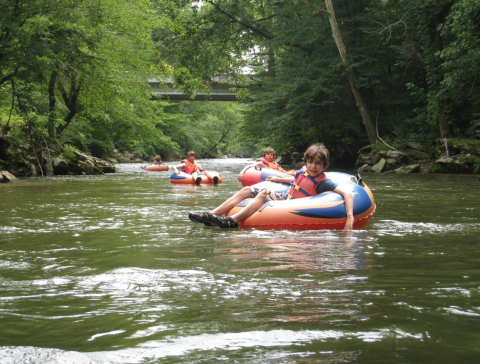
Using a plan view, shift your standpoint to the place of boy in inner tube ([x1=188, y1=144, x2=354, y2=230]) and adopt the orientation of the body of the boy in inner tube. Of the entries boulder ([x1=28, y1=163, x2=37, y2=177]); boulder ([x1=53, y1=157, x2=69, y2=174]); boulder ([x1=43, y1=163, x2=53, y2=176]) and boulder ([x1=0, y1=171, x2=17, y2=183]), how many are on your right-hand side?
4

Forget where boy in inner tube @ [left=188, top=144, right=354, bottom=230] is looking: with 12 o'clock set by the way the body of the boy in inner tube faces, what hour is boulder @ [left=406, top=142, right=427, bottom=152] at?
The boulder is roughly at 5 o'clock from the boy in inner tube.

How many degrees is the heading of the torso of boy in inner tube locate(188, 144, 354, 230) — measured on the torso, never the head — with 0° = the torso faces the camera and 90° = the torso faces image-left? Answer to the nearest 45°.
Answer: approximately 45°

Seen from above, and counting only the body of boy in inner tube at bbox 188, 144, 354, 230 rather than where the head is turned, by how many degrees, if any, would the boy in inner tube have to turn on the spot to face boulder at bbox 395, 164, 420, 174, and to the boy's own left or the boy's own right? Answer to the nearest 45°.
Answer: approximately 135° to the boy's own right

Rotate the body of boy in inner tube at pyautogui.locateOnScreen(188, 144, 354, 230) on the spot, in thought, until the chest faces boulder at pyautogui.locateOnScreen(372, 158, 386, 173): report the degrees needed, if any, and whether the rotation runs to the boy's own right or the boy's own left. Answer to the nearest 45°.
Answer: approximately 135° to the boy's own right

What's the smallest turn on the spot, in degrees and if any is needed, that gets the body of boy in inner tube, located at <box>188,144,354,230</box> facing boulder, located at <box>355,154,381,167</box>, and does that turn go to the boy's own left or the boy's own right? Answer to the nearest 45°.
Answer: approximately 135° to the boy's own right

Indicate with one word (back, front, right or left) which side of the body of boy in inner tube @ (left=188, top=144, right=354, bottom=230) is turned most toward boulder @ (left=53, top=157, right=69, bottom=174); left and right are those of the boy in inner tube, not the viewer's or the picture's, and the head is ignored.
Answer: right

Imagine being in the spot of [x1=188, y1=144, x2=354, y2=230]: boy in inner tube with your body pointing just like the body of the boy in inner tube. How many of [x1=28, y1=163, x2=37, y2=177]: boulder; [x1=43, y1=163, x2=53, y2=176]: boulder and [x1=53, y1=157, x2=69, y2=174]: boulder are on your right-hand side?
3

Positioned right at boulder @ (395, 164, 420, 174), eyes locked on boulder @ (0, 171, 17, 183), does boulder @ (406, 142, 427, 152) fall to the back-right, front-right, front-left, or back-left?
back-right

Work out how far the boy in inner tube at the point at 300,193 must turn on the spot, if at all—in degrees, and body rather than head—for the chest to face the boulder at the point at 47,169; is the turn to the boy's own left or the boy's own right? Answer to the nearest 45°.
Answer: approximately 90° to the boy's own right

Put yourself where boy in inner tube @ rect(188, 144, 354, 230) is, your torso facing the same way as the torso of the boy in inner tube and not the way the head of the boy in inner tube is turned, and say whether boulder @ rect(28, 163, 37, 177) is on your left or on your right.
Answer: on your right

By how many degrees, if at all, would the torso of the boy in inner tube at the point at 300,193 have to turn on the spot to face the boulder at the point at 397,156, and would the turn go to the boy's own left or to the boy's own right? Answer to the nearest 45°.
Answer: approximately 135° to the boy's own right
